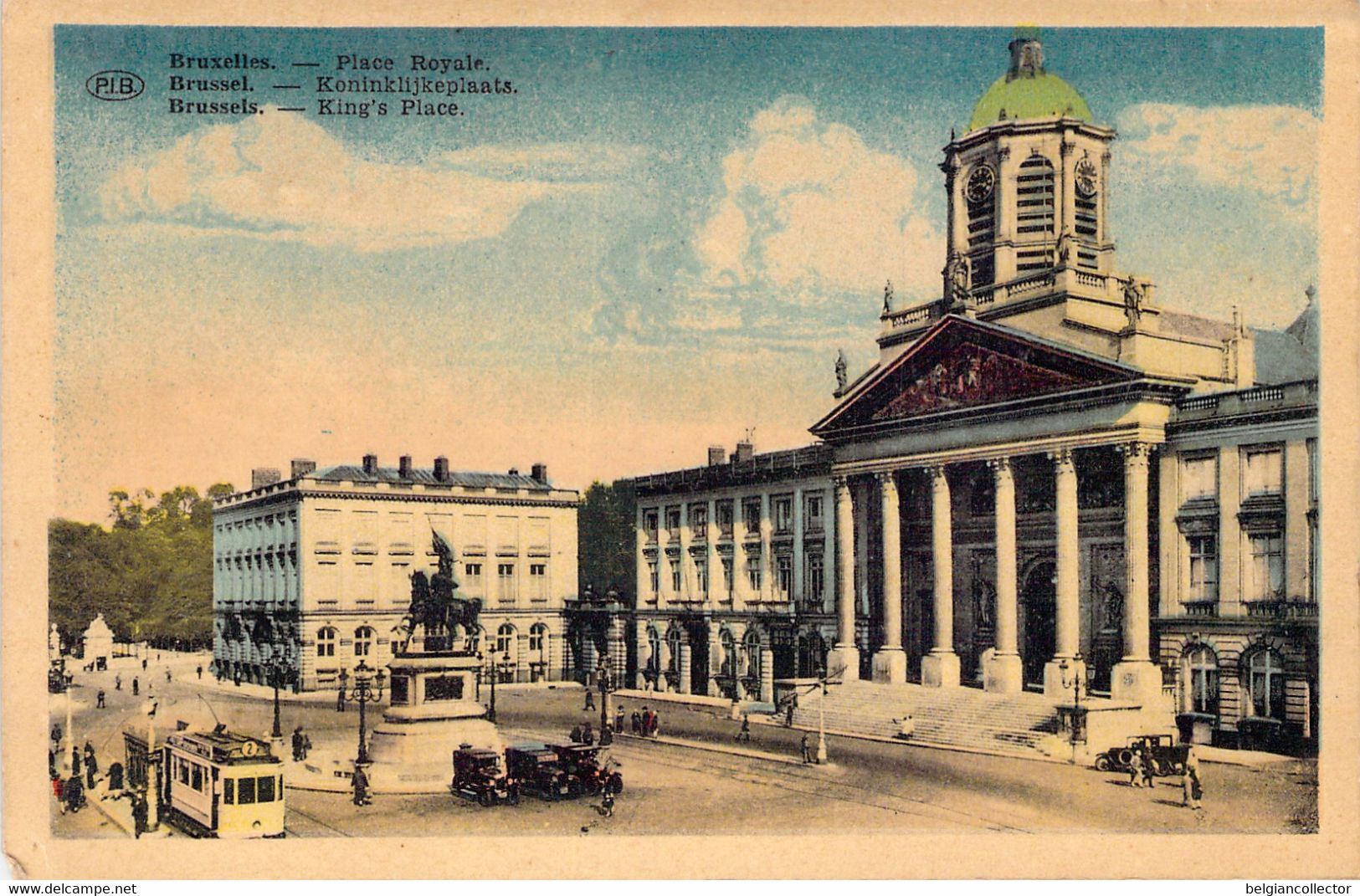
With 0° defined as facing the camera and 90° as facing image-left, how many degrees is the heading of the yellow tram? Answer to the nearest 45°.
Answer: approximately 315°

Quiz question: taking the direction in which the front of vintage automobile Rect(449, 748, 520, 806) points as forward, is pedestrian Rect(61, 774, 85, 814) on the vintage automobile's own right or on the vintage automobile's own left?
on the vintage automobile's own right

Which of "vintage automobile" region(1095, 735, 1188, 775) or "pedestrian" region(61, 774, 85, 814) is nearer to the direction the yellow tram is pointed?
the vintage automobile
